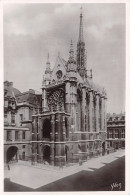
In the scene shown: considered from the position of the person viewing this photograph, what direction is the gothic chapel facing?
facing the viewer and to the left of the viewer

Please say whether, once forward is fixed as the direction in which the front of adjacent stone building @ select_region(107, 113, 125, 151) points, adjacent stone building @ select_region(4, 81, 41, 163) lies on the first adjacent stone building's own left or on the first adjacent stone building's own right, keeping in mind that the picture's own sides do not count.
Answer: on the first adjacent stone building's own right

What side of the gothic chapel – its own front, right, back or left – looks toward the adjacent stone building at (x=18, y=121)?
front

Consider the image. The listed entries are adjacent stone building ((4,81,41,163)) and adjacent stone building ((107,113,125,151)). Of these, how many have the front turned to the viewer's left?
0

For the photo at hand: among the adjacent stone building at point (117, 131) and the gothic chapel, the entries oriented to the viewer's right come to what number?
0

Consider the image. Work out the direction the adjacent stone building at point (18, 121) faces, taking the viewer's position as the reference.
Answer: facing the viewer and to the right of the viewer

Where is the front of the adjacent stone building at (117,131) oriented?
toward the camera
